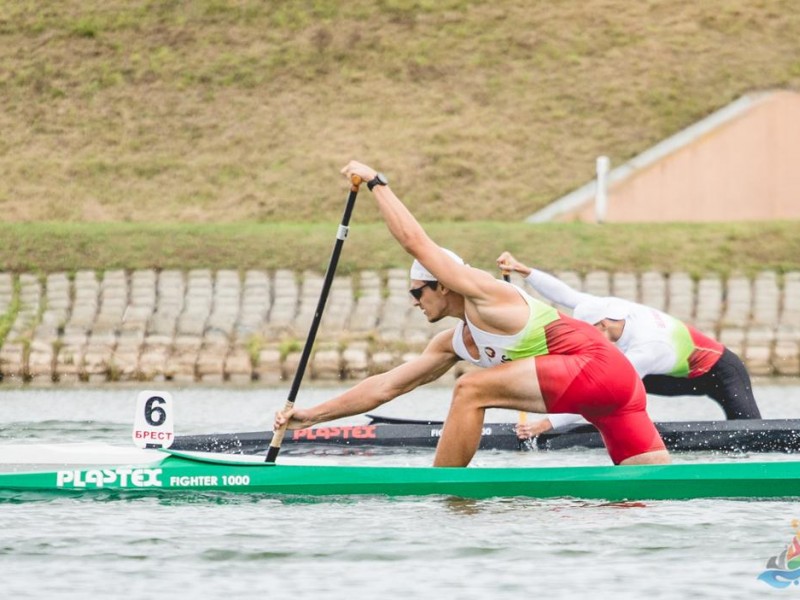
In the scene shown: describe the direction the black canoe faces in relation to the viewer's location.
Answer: facing to the left of the viewer

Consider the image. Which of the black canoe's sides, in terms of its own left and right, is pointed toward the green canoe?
left

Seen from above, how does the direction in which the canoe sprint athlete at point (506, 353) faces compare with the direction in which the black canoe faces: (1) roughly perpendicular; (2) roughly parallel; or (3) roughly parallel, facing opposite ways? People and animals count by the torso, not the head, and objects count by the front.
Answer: roughly parallel

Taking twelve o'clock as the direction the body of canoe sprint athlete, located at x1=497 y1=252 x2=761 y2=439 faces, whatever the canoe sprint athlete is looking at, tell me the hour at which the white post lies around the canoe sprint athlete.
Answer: The white post is roughly at 3 o'clock from the canoe sprint athlete.

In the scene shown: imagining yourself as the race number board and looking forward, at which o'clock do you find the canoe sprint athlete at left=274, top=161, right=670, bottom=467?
The canoe sprint athlete is roughly at 10 o'clock from the race number board.

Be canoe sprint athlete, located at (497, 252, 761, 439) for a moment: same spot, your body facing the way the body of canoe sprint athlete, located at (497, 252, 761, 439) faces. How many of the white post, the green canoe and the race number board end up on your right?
1

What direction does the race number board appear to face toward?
toward the camera

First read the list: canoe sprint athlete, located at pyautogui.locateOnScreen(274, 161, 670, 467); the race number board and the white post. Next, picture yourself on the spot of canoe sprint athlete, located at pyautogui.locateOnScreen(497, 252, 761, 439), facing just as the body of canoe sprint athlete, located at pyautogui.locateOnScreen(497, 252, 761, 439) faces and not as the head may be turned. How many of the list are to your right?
1

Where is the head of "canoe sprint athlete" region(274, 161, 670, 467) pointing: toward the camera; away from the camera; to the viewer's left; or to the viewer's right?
to the viewer's left

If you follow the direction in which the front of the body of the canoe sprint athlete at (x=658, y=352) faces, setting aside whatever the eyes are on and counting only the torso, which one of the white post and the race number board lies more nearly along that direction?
the race number board

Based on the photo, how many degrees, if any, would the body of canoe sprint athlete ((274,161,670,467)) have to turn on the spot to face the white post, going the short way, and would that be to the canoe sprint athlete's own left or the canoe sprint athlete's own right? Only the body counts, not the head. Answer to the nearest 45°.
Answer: approximately 90° to the canoe sprint athlete's own right

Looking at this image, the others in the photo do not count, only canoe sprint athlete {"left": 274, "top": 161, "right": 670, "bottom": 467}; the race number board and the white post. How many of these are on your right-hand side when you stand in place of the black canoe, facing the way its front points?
1

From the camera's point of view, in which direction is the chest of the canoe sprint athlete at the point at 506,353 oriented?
to the viewer's left

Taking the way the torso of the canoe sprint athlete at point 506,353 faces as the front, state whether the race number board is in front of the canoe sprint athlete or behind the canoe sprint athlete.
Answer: in front

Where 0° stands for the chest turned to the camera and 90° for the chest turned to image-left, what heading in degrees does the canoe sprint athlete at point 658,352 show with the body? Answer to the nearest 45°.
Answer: approximately 90°

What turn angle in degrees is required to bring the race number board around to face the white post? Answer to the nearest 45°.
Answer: approximately 135° to its left
